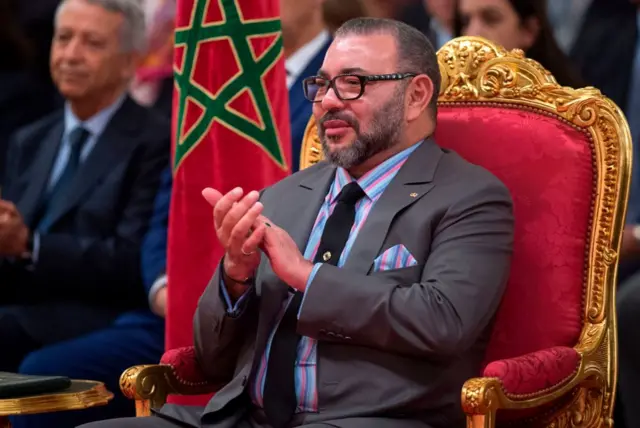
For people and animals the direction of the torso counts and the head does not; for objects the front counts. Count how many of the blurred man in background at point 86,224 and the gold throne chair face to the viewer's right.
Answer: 0

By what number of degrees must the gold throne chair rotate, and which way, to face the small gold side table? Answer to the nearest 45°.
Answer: approximately 45° to its right

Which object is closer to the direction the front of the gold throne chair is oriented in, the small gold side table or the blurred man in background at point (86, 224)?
the small gold side table

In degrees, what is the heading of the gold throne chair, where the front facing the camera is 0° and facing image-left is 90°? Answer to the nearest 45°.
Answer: approximately 45°

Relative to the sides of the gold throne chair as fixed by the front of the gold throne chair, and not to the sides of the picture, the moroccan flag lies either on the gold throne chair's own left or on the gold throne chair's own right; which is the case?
on the gold throne chair's own right

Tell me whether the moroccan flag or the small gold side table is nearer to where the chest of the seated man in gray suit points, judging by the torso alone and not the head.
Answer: the small gold side table

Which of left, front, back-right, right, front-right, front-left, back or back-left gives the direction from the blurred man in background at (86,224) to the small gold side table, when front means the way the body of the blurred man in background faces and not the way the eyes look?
front-left

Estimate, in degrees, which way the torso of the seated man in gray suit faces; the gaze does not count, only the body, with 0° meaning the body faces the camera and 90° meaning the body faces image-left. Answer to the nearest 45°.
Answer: approximately 45°
